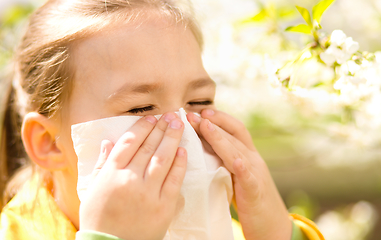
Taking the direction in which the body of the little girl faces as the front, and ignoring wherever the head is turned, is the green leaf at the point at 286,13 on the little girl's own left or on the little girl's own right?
on the little girl's own left

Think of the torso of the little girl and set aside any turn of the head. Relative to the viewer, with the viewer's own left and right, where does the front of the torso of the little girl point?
facing the viewer and to the right of the viewer

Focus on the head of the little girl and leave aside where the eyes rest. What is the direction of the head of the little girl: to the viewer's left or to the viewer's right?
to the viewer's right
